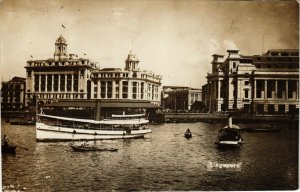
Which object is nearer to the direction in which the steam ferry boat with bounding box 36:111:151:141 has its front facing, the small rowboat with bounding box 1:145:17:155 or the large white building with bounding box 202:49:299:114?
the small rowboat

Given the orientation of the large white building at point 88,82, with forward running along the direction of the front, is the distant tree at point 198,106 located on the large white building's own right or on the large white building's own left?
on the large white building's own left

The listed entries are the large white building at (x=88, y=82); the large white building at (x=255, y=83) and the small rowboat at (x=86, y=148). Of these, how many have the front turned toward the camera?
2

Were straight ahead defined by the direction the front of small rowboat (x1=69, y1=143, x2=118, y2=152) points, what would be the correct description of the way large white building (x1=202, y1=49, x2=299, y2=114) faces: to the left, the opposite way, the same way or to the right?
to the left

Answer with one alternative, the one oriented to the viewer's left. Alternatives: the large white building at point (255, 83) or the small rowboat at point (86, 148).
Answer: the small rowboat

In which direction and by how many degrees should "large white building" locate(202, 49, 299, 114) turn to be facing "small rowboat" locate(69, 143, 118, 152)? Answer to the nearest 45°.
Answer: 0° — it already faces it

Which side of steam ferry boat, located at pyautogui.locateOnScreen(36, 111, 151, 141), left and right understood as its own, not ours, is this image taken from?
left

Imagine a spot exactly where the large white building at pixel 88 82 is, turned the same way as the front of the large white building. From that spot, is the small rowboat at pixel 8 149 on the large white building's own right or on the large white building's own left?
on the large white building's own right

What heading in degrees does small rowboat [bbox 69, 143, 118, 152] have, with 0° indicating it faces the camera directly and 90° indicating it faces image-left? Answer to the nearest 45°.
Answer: approximately 90°

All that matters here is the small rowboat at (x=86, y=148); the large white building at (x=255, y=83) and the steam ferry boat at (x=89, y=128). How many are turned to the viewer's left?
2

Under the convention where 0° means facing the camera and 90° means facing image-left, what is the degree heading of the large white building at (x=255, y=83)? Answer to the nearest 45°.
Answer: approximately 0°
